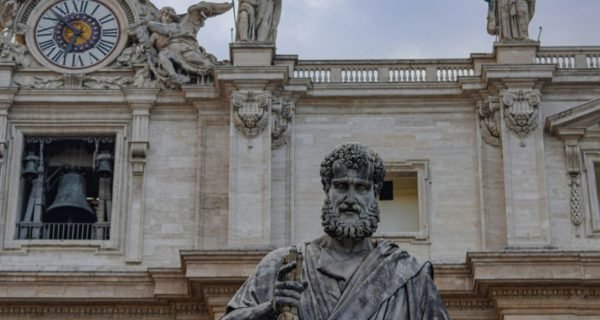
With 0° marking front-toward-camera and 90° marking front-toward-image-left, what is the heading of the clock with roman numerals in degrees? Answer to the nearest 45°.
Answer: approximately 0°

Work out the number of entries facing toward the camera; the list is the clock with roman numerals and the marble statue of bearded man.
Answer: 2

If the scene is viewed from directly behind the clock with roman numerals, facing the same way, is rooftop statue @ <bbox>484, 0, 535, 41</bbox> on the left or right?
on its left

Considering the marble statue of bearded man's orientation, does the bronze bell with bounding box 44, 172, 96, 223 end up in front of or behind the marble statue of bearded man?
behind
